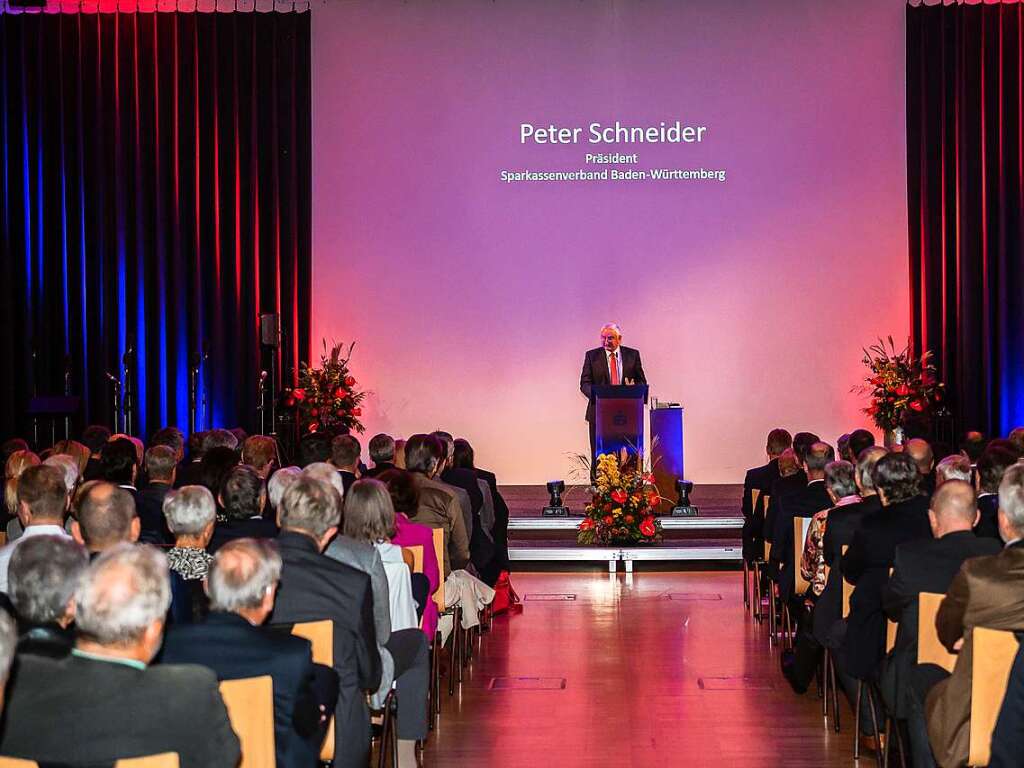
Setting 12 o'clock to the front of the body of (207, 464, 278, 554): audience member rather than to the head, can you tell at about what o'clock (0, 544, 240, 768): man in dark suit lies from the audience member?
The man in dark suit is roughly at 6 o'clock from the audience member.

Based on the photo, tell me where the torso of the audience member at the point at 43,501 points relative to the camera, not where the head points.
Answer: away from the camera

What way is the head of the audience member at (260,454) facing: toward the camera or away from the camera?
away from the camera

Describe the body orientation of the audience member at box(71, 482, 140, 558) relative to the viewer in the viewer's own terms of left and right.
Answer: facing away from the viewer

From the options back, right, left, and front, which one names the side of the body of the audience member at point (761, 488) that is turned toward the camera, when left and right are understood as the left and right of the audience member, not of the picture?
back

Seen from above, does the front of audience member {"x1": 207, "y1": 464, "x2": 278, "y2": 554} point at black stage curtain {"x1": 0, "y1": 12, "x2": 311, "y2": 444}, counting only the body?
yes

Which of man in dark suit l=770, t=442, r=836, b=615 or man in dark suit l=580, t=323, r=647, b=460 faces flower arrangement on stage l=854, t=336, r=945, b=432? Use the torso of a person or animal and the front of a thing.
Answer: man in dark suit l=770, t=442, r=836, b=615

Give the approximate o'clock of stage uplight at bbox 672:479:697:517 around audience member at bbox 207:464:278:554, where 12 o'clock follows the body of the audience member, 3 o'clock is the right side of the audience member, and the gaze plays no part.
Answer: The stage uplight is roughly at 1 o'clock from the audience member.

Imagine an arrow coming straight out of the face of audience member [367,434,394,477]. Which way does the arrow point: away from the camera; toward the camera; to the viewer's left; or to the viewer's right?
away from the camera

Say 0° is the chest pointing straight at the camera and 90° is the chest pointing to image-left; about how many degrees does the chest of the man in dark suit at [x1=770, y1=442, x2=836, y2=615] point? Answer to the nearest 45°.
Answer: approximately 180°

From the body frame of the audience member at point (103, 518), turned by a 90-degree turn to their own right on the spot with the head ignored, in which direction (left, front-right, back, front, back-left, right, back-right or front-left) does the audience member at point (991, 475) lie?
front

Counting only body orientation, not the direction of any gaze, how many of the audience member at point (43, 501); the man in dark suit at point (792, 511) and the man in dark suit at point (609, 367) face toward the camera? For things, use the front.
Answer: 1

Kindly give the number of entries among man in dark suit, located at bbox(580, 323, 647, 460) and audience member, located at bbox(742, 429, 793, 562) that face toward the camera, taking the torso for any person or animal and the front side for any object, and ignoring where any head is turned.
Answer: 1

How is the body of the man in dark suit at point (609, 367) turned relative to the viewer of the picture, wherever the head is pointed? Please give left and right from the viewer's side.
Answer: facing the viewer

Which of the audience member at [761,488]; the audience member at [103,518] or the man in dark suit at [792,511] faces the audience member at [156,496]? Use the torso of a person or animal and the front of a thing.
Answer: the audience member at [103,518]

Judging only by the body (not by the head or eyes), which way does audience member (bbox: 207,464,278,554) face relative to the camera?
away from the camera

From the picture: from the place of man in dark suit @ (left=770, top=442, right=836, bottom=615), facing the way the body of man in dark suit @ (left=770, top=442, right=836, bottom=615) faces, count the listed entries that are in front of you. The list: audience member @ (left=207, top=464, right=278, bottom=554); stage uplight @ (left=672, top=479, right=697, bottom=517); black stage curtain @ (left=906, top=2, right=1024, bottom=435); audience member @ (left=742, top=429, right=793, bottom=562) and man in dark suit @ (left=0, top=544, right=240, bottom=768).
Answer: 3

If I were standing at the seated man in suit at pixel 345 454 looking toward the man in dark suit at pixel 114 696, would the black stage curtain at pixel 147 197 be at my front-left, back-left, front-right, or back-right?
back-right

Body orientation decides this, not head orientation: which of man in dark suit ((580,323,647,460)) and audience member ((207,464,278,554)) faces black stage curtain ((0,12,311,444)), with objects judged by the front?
the audience member

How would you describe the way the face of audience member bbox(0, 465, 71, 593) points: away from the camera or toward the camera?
away from the camera
